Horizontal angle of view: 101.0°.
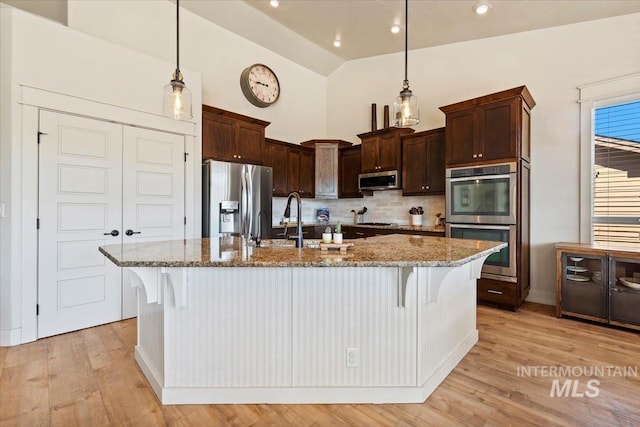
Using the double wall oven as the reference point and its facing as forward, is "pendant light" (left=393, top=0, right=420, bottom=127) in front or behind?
in front

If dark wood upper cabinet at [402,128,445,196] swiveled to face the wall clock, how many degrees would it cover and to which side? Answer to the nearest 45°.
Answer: approximately 45° to its right

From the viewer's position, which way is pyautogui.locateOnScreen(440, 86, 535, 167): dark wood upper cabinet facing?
facing the viewer and to the left of the viewer

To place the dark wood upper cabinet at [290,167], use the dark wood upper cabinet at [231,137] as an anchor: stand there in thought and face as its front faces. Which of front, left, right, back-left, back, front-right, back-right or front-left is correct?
left

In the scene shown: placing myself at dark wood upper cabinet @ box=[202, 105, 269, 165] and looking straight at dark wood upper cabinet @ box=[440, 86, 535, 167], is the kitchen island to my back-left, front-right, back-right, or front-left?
front-right

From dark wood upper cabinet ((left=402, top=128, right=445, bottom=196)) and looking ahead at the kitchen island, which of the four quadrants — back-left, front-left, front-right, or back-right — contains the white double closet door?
front-right

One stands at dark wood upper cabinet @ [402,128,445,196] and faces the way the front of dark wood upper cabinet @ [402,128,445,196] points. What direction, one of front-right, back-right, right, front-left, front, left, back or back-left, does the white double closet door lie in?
front

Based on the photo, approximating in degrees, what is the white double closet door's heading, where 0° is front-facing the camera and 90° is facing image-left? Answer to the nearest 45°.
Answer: approximately 315°

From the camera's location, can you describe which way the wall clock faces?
facing the viewer and to the right of the viewer

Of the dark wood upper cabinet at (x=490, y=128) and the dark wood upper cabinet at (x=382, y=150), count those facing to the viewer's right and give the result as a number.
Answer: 0

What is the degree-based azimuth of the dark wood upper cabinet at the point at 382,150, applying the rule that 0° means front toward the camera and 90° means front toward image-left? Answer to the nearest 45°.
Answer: approximately 45°

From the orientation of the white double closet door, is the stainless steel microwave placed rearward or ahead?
ahead

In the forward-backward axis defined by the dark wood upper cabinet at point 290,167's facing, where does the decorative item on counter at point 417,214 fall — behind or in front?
in front
